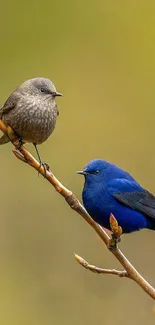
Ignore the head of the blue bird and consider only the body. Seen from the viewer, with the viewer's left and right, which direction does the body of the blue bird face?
facing to the left of the viewer

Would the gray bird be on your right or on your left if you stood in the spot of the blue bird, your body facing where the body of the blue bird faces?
on your right

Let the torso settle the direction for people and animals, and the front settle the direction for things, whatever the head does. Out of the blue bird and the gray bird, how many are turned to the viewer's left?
1

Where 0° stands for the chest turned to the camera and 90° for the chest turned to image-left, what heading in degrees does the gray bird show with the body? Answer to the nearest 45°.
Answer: approximately 315°
